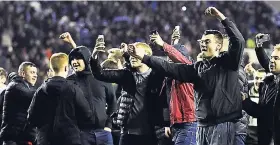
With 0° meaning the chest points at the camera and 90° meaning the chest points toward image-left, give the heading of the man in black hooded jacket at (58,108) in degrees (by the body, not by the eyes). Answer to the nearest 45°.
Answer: approximately 180°

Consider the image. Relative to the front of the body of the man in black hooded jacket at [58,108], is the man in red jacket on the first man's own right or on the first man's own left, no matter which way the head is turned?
on the first man's own right

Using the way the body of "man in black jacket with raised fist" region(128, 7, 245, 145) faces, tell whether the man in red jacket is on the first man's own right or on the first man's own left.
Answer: on the first man's own right

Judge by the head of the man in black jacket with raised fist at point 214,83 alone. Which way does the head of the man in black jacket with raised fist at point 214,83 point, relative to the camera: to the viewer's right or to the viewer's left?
to the viewer's left

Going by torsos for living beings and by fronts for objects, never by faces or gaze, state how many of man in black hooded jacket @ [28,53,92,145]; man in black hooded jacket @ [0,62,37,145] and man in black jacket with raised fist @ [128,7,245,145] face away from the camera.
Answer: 1

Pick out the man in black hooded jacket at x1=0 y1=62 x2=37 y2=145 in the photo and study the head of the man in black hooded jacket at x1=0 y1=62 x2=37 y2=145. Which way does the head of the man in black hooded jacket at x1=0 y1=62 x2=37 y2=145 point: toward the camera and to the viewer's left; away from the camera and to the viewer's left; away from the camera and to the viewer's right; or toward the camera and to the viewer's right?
toward the camera and to the viewer's right
